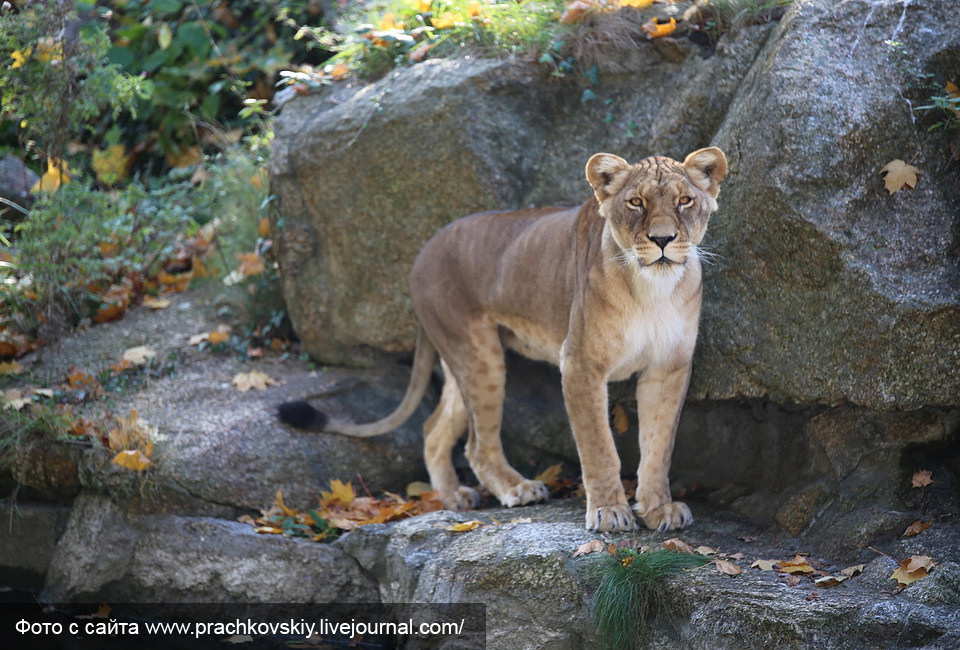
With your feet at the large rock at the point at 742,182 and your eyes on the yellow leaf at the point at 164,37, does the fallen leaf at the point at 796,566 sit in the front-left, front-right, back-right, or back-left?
back-left

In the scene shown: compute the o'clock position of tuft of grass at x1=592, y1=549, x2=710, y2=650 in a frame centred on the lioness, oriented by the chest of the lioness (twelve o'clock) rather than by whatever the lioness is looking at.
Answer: The tuft of grass is roughly at 1 o'clock from the lioness.

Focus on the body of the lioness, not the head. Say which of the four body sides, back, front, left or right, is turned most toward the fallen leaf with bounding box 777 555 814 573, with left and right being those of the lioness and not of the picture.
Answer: front

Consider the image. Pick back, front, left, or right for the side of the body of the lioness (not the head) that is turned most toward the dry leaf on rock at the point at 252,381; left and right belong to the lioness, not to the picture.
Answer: back

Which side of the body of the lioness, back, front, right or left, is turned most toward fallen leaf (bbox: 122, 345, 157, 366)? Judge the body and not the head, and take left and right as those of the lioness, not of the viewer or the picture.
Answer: back

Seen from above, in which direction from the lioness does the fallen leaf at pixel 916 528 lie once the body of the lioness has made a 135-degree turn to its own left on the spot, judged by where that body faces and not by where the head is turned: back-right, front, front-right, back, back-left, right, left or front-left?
back-right

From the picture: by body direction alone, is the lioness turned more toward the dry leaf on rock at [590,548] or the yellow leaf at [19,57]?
the dry leaf on rock

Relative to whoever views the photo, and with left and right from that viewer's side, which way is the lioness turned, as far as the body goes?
facing the viewer and to the right of the viewer

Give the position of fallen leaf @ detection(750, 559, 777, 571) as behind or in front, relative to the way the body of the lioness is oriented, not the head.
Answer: in front

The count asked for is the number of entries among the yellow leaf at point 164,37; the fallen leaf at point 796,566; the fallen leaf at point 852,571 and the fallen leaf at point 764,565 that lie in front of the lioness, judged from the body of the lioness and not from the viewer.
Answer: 3

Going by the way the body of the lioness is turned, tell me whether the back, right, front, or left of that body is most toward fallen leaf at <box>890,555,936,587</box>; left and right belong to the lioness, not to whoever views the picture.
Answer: front

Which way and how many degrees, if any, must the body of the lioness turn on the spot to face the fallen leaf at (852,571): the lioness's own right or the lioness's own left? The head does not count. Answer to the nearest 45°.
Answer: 0° — it already faces it

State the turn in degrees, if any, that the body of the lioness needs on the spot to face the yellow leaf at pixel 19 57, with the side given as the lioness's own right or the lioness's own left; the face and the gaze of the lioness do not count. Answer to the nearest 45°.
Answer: approximately 180°

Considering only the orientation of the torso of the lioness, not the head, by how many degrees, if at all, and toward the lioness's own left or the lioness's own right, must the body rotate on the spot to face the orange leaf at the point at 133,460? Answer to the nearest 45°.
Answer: approximately 135° to the lioness's own right

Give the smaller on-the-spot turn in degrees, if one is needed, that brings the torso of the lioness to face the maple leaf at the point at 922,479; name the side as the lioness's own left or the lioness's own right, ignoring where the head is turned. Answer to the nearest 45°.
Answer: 0° — it already faces it

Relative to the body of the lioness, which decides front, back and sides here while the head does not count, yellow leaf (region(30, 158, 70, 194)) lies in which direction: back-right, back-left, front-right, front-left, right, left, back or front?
back
